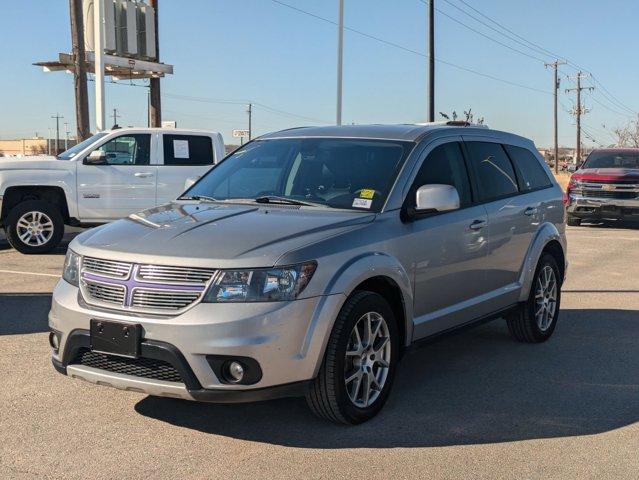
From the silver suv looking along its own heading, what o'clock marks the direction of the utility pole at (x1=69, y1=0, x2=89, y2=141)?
The utility pole is roughly at 4 o'clock from the silver suv.

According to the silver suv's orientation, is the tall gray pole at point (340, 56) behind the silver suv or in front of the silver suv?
behind

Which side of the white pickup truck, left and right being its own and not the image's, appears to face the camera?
left

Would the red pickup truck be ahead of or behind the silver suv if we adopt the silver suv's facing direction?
behind

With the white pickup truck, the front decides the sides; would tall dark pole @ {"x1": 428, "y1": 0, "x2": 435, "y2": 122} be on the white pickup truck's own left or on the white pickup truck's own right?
on the white pickup truck's own right

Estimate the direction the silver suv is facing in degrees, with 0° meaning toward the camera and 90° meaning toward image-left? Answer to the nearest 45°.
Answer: approximately 45°

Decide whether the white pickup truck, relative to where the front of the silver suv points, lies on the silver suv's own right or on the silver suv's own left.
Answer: on the silver suv's own right

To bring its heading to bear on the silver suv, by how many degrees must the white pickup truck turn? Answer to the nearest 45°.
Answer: approximately 90° to its left

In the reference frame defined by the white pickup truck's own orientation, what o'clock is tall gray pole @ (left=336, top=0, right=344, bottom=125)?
The tall gray pole is roughly at 4 o'clock from the white pickup truck.

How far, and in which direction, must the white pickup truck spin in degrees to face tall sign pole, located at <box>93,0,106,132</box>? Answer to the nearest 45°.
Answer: approximately 90° to its right

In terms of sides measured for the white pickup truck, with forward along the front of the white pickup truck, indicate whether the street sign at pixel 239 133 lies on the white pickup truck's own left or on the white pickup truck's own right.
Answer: on the white pickup truck's own right
